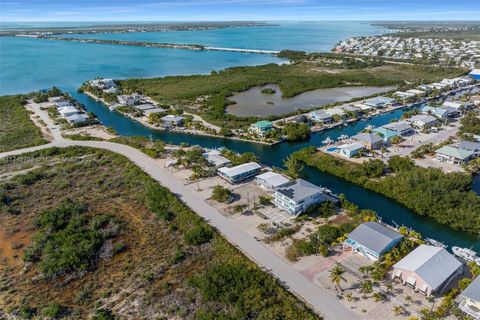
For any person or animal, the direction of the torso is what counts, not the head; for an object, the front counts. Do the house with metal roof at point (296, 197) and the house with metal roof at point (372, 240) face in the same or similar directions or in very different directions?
same or similar directions

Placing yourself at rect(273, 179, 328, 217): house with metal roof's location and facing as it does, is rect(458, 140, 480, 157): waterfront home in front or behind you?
behind

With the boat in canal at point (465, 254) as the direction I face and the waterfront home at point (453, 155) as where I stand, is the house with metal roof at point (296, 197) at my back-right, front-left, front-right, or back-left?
front-right

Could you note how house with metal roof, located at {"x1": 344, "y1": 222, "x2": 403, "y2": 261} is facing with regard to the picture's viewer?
facing the viewer and to the left of the viewer

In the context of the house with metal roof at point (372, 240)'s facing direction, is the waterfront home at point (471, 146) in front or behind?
behind

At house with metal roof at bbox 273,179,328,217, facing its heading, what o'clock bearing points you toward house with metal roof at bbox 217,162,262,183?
house with metal roof at bbox 217,162,262,183 is roughly at 3 o'clock from house with metal roof at bbox 273,179,328,217.

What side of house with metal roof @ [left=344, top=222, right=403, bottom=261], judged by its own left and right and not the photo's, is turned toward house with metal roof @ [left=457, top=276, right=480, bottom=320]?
left

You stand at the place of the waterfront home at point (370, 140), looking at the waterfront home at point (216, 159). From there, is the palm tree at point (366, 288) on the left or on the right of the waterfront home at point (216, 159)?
left

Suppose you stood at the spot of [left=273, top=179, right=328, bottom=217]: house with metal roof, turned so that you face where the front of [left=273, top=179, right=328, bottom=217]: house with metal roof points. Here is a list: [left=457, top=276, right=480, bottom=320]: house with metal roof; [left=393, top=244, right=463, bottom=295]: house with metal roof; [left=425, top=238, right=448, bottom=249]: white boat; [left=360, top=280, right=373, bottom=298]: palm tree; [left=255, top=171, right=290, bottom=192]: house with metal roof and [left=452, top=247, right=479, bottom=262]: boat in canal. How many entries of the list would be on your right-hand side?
1

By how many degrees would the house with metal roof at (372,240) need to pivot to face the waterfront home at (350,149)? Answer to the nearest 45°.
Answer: approximately 135° to its right

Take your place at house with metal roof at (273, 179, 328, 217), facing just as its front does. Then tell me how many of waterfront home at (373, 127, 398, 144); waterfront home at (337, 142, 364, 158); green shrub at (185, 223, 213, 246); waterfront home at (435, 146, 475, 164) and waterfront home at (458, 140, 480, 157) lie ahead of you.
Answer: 1

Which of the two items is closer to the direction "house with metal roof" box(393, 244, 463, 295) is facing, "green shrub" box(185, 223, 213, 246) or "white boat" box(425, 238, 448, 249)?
the green shrub

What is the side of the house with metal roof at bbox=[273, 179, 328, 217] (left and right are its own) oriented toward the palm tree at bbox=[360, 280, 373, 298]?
left

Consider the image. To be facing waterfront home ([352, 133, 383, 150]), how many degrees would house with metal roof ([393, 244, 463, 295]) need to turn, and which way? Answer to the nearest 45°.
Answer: approximately 135° to its right

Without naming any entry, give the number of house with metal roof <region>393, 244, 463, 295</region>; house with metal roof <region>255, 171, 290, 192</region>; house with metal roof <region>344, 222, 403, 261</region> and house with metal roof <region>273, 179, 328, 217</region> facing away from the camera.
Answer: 0
